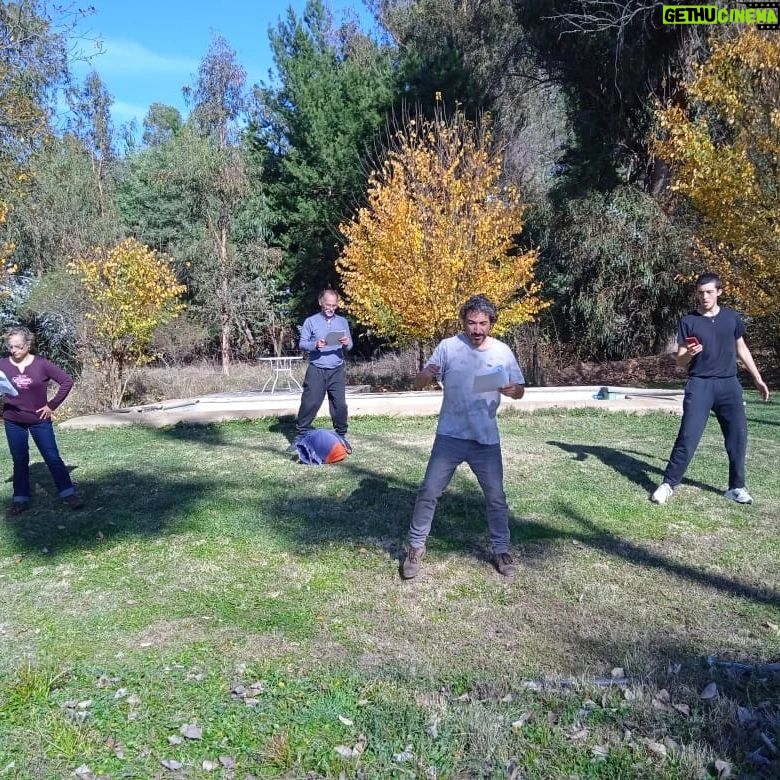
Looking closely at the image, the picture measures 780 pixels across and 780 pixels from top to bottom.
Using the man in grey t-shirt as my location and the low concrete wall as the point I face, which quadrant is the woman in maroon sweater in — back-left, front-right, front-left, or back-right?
front-left

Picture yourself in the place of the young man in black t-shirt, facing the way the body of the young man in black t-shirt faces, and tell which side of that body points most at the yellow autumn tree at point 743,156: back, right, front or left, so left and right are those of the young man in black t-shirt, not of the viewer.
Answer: back

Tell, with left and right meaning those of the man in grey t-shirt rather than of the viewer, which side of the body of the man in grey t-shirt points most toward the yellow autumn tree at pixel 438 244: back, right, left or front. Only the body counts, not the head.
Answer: back

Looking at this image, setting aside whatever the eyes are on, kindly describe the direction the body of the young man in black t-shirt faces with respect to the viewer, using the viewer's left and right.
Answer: facing the viewer

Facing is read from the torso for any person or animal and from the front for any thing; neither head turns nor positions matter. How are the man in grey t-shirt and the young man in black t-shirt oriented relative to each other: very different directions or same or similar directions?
same or similar directions

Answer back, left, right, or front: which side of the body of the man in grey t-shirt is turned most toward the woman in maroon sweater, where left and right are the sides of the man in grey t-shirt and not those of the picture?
right

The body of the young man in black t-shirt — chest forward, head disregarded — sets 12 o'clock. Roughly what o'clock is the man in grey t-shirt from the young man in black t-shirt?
The man in grey t-shirt is roughly at 1 o'clock from the young man in black t-shirt.

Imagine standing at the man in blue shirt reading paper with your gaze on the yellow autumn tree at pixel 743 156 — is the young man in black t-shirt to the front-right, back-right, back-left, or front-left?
front-right

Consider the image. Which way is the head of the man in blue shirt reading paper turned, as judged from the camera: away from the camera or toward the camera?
toward the camera

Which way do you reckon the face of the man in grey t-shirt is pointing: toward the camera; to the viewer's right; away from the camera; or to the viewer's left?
toward the camera

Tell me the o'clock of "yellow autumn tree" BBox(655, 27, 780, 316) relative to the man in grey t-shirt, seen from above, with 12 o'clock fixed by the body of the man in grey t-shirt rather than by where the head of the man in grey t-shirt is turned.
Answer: The yellow autumn tree is roughly at 7 o'clock from the man in grey t-shirt.

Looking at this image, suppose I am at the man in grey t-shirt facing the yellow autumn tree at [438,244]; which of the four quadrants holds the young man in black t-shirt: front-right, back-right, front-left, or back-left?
front-right

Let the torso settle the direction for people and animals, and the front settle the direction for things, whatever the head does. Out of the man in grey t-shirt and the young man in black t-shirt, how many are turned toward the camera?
2

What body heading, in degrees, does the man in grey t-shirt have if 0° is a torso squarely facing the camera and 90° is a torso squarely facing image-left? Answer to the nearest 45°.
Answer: approximately 0°

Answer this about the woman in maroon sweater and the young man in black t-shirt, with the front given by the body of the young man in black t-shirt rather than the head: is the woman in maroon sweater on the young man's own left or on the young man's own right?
on the young man's own right
